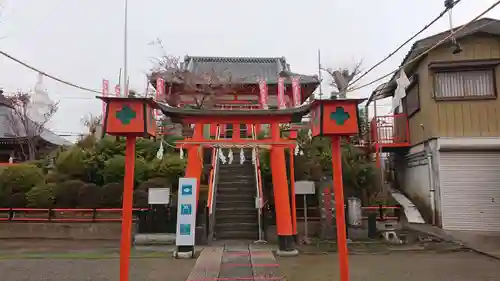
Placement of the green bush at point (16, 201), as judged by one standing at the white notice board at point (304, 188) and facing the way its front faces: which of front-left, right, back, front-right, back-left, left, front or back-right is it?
right

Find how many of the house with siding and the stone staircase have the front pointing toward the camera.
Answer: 2

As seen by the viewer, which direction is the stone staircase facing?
toward the camera

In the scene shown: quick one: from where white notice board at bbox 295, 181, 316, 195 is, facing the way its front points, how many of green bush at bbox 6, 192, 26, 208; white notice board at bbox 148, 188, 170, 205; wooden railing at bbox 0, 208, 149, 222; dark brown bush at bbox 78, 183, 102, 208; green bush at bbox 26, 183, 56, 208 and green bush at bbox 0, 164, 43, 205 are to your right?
6

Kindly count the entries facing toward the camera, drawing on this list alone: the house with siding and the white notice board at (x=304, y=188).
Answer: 2

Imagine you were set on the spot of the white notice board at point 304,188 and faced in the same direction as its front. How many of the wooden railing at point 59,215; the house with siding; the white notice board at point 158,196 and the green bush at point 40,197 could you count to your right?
3

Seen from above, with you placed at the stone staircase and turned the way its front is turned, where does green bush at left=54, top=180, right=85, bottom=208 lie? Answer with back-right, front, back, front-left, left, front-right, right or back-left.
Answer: right

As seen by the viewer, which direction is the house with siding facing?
toward the camera

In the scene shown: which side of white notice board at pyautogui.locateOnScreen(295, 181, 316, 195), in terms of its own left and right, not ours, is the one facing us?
front

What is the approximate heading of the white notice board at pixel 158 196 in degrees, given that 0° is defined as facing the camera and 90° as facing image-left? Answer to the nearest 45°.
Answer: approximately 0°

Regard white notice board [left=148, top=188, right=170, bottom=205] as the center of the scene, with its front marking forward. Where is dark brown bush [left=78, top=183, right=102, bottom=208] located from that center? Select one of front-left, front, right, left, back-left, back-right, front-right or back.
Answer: back-right

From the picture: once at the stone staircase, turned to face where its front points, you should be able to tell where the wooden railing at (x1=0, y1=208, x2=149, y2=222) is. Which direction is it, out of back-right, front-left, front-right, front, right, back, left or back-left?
right

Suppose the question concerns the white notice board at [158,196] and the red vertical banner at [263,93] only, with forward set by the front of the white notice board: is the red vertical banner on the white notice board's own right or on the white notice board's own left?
on the white notice board's own left

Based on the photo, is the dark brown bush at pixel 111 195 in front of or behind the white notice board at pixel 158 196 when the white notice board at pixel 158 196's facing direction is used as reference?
behind
